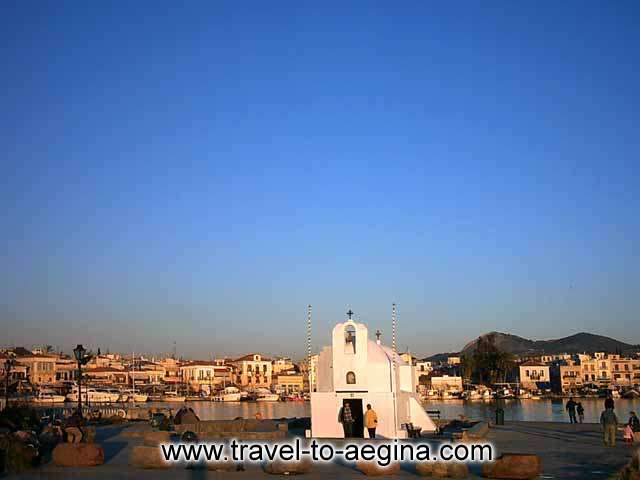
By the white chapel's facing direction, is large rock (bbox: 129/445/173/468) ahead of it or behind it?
ahead

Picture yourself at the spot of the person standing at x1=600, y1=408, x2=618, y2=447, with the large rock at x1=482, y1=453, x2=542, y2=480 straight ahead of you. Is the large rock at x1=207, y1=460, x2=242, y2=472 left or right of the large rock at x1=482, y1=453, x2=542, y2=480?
right

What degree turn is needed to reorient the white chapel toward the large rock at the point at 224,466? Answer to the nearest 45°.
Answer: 0° — it already faces it

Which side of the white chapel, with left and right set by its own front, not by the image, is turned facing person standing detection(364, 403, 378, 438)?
front

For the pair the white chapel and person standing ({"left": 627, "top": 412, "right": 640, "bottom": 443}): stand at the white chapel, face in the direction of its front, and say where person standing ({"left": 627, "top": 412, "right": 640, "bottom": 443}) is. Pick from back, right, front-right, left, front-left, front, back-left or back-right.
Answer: left

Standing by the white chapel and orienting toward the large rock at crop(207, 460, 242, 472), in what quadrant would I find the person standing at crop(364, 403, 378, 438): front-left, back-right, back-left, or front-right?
front-left

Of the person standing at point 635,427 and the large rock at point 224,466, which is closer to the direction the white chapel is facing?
the large rock

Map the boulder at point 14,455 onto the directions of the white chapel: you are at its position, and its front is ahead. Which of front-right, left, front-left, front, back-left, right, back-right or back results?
front-right

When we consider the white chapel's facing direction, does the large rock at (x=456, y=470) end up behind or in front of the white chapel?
in front

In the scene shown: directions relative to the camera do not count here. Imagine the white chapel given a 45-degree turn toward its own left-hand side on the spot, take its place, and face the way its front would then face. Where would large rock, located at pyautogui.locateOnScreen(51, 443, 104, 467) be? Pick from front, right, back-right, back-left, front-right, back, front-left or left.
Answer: right

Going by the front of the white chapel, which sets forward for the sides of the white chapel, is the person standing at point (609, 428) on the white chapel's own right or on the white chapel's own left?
on the white chapel's own left

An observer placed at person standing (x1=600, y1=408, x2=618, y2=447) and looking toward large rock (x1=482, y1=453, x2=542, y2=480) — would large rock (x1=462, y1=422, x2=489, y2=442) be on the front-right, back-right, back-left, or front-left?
front-right

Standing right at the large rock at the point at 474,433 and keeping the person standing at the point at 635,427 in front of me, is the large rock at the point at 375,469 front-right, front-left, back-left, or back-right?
back-right

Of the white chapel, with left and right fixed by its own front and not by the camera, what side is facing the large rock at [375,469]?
front

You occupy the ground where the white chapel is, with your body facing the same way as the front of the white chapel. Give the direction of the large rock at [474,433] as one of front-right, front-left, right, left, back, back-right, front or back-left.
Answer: front-left

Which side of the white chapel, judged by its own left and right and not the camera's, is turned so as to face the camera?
front
